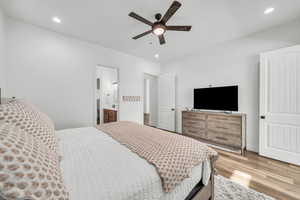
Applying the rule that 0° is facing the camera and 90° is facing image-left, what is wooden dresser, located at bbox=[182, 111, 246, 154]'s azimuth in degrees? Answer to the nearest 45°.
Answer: approximately 45°

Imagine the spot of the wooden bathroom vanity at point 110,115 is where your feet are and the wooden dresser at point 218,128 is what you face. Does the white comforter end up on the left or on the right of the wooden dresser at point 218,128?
right

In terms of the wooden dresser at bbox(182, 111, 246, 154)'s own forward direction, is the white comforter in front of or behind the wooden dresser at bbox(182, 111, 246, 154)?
in front

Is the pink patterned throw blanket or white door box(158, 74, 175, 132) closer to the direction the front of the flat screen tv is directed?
the pink patterned throw blanket

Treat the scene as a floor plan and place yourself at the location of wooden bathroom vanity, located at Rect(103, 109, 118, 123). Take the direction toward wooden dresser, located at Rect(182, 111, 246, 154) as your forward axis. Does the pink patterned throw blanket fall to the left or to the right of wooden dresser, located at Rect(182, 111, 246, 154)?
right

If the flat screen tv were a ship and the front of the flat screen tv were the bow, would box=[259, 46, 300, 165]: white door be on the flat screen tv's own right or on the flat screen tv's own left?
on the flat screen tv's own left

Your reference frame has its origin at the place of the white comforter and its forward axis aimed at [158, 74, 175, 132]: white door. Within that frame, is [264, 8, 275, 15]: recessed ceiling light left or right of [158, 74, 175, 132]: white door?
right

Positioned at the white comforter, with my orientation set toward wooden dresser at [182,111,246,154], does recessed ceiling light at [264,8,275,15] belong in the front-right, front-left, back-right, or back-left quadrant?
front-right

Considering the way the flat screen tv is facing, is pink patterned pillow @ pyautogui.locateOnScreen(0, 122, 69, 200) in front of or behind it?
in front

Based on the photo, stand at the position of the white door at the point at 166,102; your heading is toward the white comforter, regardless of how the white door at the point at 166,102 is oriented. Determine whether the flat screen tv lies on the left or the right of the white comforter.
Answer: left

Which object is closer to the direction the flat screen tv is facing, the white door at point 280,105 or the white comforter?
the white comforter

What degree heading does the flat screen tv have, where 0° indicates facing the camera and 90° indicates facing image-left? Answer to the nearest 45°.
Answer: approximately 45°

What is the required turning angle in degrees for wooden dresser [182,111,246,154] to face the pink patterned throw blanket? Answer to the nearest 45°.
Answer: approximately 45° to its left

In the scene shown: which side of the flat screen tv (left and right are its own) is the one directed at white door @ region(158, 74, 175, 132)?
right
